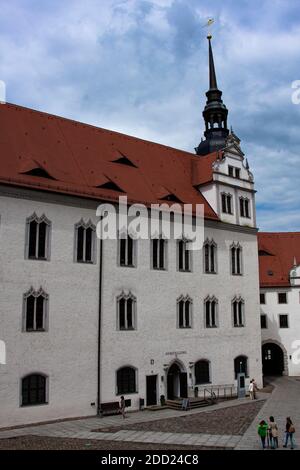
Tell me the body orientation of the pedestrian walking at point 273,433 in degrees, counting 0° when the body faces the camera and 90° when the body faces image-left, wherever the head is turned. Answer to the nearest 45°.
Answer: approximately 180°

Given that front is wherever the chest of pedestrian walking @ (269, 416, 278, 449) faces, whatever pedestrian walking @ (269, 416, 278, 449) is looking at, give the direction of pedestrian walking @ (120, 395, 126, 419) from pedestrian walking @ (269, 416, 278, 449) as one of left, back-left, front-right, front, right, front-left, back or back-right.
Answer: front-left

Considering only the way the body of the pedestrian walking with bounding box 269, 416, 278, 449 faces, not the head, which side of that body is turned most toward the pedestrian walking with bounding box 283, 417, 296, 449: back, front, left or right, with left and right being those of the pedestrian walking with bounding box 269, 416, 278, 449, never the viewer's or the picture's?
right

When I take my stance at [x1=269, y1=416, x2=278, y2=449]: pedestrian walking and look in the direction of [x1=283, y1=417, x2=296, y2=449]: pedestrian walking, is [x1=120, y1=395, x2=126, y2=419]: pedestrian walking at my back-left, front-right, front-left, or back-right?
back-left

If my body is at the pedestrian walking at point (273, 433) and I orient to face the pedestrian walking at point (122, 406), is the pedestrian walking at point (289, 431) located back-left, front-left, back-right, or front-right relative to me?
back-right

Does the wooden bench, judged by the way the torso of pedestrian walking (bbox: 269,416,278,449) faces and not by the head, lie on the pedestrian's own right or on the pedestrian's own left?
on the pedestrian's own left
